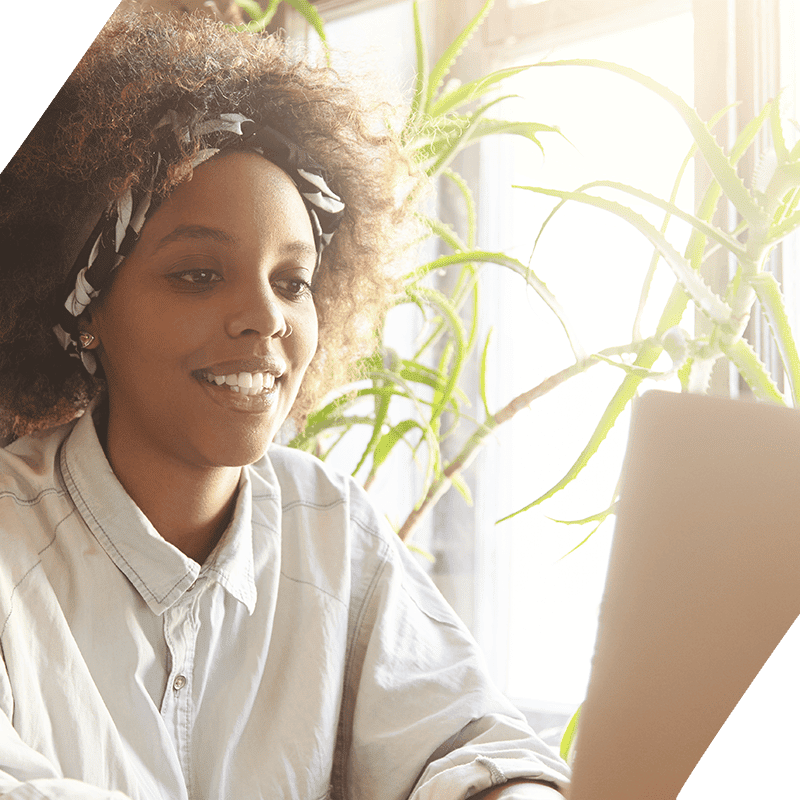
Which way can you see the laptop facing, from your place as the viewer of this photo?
facing away from the viewer and to the left of the viewer

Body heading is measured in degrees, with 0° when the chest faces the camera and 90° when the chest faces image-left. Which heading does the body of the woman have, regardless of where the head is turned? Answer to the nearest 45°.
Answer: approximately 315°

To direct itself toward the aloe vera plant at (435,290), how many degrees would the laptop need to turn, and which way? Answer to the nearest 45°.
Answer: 0° — it already faces it

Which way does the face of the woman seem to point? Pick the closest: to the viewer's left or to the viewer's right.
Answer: to the viewer's right
